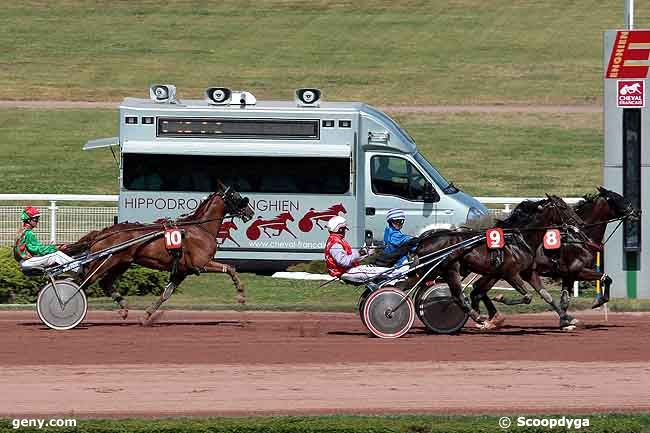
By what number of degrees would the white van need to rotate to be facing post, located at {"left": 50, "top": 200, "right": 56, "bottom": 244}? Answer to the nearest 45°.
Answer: approximately 180°

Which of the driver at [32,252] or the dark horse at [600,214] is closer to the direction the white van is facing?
the dark horse

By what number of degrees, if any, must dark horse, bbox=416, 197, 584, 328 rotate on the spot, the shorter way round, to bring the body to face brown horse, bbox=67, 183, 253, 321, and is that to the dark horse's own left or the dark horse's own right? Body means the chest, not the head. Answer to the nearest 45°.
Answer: approximately 180°

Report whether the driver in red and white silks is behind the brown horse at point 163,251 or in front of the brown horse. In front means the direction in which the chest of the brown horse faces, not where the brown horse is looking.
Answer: in front

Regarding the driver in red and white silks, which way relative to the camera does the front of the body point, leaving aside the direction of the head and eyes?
to the viewer's right

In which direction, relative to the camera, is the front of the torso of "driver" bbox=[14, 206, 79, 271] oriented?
to the viewer's right

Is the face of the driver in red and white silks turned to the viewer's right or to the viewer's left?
to the viewer's right

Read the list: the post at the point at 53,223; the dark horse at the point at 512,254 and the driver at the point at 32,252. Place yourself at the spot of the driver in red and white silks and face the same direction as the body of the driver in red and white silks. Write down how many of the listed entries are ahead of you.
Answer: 1

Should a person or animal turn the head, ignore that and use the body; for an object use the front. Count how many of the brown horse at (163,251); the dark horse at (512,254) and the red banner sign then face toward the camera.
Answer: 1

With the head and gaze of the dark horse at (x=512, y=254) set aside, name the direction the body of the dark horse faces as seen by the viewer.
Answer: to the viewer's right

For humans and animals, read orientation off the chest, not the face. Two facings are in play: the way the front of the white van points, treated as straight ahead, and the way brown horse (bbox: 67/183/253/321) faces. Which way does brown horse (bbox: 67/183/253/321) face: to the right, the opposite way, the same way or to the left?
the same way

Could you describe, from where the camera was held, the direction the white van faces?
facing to the right of the viewer

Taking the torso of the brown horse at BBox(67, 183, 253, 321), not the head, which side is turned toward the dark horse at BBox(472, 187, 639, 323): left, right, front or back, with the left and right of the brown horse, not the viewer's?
front

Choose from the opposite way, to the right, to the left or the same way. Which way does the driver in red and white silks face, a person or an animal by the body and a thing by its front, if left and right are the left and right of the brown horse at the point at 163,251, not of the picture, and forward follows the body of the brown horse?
the same way

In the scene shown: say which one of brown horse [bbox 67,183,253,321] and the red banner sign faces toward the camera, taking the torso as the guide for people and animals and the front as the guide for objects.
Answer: the red banner sign

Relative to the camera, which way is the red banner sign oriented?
toward the camera

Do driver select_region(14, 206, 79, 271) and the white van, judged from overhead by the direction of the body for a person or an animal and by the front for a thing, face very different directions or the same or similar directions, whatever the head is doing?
same or similar directions

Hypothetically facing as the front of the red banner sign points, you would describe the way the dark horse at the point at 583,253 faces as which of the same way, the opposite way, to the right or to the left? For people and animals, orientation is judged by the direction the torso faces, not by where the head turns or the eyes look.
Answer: to the left

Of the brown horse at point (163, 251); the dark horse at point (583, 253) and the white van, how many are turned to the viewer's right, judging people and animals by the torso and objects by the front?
3
